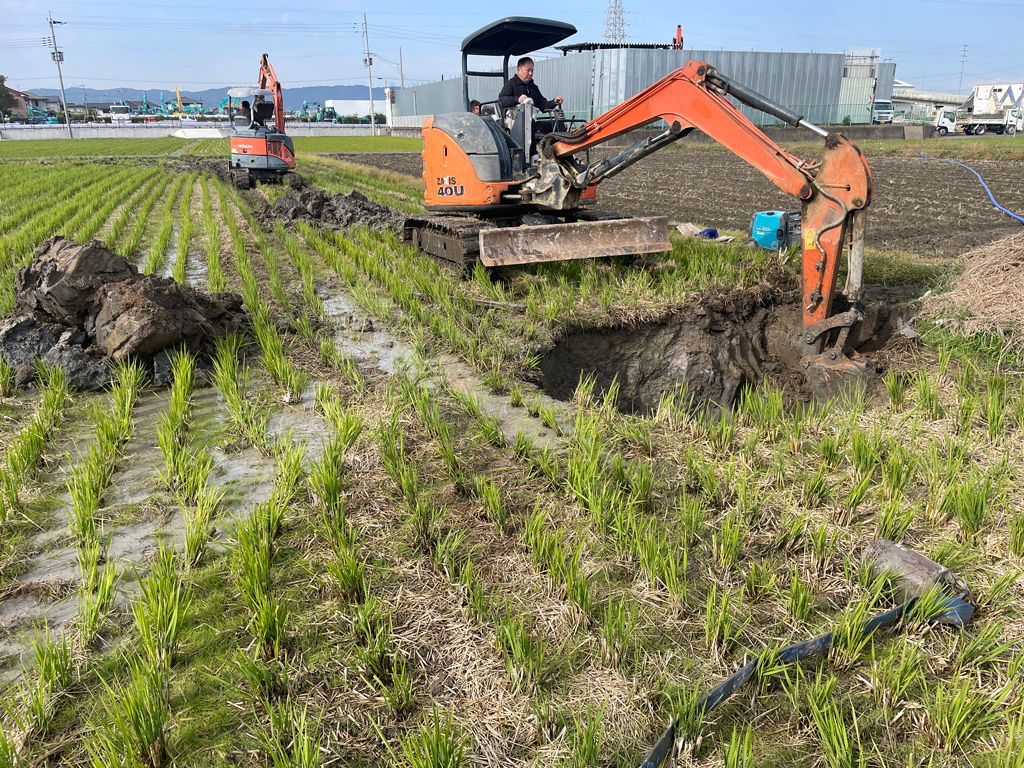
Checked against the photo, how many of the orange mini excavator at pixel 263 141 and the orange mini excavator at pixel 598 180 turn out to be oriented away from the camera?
1

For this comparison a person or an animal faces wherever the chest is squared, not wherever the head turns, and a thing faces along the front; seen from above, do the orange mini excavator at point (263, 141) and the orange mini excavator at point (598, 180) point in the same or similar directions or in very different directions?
very different directions

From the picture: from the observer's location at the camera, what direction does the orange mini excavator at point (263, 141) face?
facing away from the viewer

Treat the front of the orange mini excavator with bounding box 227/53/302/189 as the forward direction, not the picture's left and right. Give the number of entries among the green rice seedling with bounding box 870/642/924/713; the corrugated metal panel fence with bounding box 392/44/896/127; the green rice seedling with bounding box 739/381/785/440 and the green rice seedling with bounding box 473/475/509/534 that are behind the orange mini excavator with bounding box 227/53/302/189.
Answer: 3

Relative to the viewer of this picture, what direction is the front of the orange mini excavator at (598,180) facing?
facing the viewer and to the right of the viewer

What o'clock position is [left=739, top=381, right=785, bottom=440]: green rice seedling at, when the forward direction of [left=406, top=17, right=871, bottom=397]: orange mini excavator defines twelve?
The green rice seedling is roughly at 1 o'clock from the orange mini excavator.

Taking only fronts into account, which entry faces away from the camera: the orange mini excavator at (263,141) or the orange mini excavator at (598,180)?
the orange mini excavator at (263,141)

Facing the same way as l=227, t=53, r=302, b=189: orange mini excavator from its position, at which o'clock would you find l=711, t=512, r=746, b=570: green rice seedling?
The green rice seedling is roughly at 6 o'clock from the orange mini excavator.

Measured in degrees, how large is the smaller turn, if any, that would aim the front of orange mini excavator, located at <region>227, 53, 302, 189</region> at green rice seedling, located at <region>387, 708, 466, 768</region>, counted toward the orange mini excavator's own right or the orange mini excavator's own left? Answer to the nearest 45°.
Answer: approximately 180°

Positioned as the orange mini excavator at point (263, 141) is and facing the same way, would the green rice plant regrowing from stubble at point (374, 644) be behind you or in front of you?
behind

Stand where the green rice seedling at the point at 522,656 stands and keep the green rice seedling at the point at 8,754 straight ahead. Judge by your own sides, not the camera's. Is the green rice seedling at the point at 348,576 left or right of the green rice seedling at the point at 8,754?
right

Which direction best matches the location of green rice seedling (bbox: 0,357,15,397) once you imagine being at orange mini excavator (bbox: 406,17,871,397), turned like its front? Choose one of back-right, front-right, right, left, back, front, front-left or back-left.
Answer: right

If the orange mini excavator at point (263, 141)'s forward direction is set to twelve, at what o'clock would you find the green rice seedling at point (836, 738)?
The green rice seedling is roughly at 6 o'clock from the orange mini excavator.

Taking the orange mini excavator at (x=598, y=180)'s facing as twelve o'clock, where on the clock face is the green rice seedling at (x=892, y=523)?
The green rice seedling is roughly at 1 o'clock from the orange mini excavator.

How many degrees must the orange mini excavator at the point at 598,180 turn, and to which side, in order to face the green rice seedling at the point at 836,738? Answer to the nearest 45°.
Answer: approximately 45° to its right
